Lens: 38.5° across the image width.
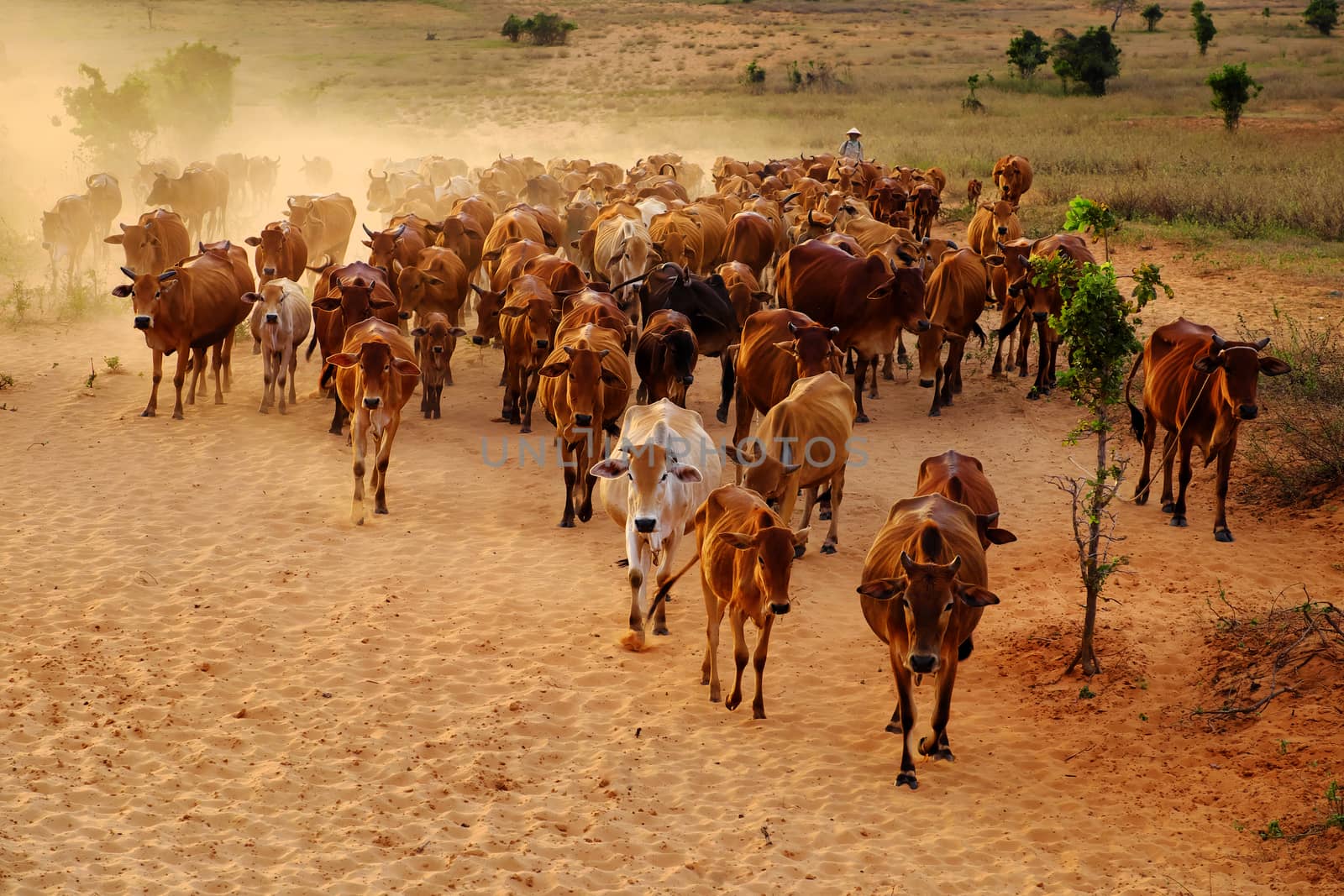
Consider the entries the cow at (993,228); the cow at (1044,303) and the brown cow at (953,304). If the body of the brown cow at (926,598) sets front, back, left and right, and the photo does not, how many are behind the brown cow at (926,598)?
3

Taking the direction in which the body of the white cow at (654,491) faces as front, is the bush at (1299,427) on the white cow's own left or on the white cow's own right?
on the white cow's own left

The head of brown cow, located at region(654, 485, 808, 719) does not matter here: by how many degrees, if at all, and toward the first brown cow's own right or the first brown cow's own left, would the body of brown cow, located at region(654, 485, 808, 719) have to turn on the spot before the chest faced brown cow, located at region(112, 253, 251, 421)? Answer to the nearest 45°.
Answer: approximately 180°

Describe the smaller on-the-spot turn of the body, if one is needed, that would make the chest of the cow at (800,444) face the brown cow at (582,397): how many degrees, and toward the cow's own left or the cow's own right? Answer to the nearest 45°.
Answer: approximately 90° to the cow's own right

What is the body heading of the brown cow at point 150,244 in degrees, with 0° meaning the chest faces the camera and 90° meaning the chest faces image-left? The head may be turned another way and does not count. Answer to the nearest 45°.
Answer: approximately 45°

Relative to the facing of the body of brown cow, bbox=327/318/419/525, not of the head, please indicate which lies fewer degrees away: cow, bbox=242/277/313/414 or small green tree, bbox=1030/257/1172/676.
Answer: the small green tree

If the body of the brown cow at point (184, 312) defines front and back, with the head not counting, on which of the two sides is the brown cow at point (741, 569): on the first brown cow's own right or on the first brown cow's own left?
on the first brown cow's own left
